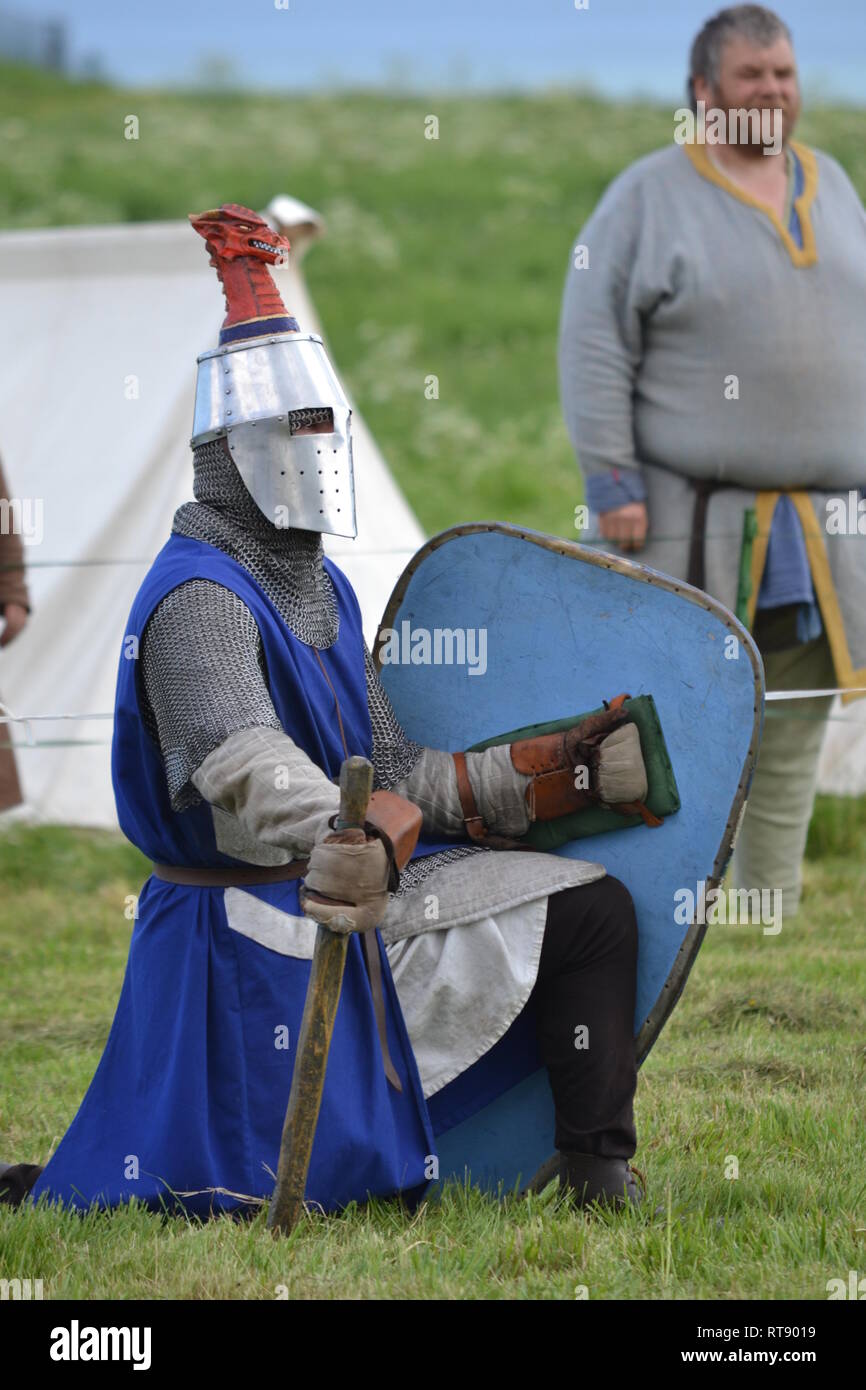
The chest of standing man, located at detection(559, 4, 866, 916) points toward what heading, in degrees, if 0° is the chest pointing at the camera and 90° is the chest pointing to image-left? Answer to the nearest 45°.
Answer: approximately 315°
